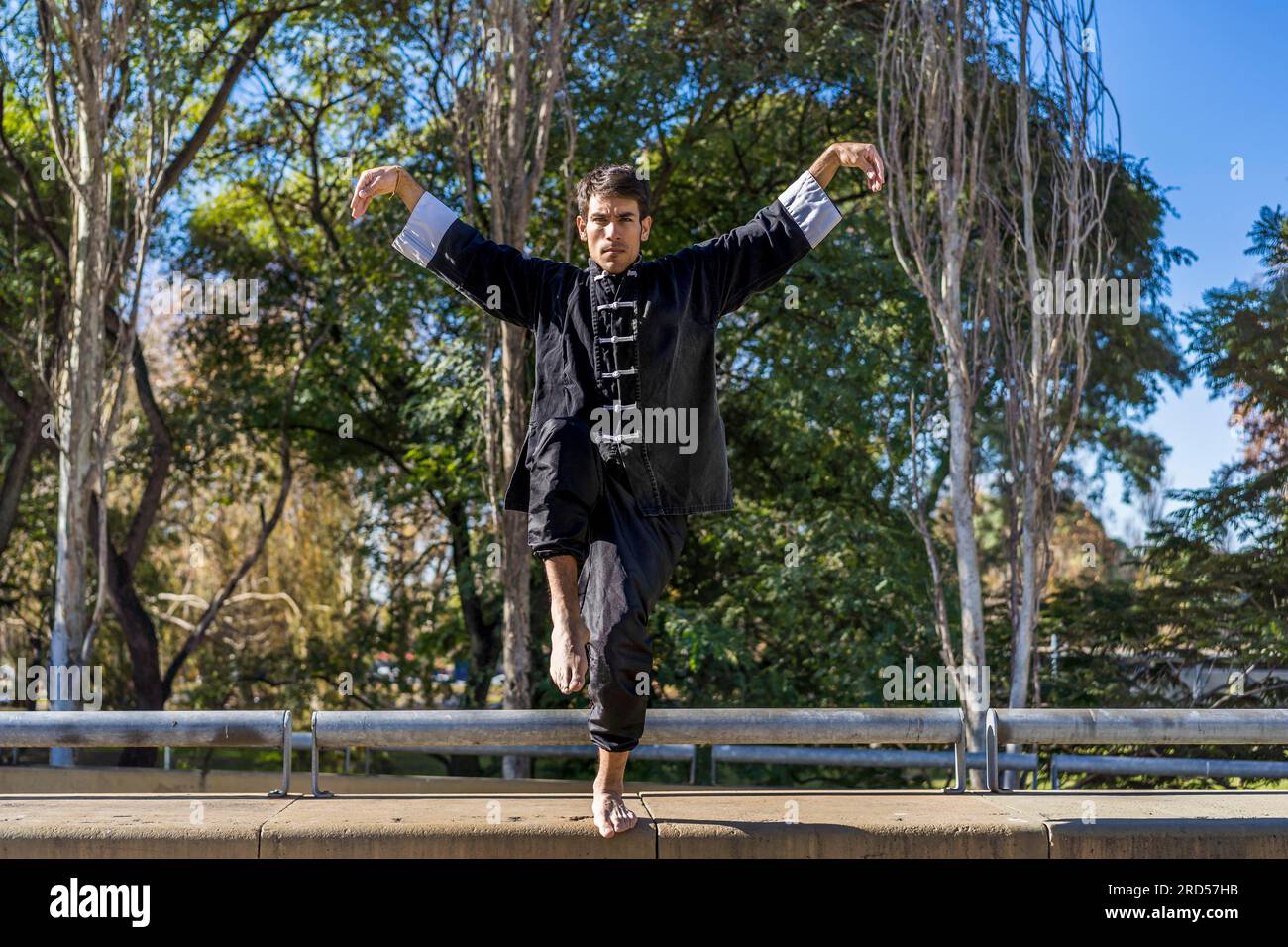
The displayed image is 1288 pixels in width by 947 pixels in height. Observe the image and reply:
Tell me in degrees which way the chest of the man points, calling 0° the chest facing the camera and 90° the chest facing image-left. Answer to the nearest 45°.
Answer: approximately 0°

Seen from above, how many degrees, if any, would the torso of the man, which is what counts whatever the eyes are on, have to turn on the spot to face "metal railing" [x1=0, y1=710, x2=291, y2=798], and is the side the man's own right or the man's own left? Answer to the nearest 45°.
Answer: approximately 135° to the man's own right
